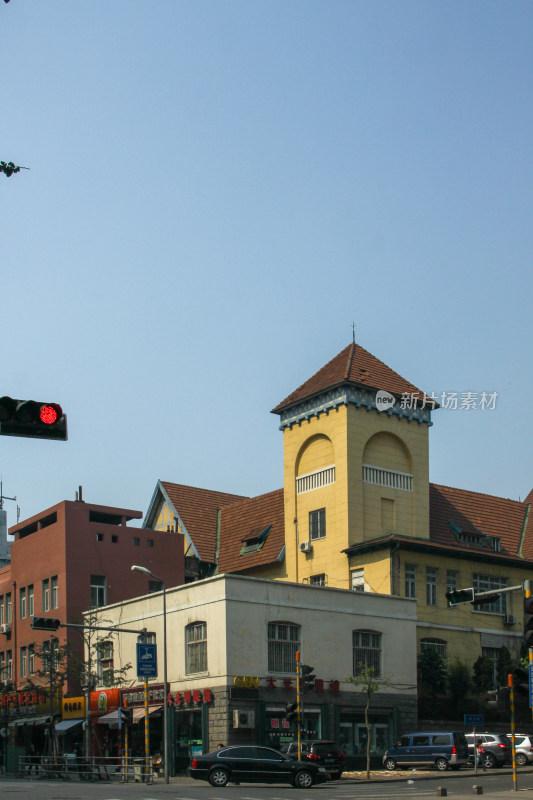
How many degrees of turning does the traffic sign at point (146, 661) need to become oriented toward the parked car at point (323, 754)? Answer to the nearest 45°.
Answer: approximately 90° to its left

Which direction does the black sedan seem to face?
to the viewer's right

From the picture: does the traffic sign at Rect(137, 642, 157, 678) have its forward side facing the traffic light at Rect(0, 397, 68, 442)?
yes

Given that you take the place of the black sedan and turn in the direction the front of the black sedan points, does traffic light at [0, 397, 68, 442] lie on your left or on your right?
on your right

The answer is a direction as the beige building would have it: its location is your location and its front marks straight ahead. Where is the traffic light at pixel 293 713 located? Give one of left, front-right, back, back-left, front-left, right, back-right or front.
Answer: front-right

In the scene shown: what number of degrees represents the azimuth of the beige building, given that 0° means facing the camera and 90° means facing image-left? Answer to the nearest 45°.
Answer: approximately 315°

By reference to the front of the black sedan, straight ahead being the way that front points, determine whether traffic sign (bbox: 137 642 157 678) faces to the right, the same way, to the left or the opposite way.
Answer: to the right

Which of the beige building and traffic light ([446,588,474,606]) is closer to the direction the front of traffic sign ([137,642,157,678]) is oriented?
the traffic light

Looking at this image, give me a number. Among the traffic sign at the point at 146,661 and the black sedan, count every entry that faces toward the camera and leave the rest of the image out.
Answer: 1
